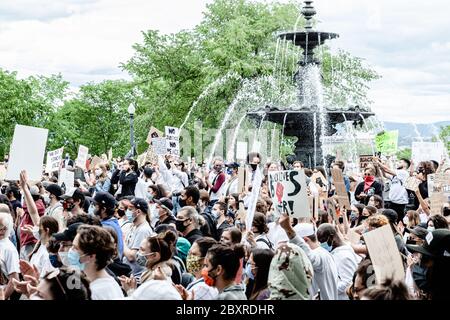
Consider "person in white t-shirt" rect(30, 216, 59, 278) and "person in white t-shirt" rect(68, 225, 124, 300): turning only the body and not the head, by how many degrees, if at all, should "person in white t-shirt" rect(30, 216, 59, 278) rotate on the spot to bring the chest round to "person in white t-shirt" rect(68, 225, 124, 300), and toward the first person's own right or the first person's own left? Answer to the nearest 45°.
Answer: approximately 90° to the first person's own left

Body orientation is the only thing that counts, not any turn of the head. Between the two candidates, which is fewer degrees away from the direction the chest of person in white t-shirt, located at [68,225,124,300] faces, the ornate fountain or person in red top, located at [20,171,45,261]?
the person in red top

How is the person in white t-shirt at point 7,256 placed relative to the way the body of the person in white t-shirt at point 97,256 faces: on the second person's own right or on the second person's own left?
on the second person's own right

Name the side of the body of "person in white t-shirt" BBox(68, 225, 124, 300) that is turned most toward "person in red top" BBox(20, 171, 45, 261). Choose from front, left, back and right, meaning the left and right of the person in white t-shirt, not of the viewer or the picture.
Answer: right

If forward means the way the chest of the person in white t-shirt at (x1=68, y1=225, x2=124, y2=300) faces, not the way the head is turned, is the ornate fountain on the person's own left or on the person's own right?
on the person's own right
